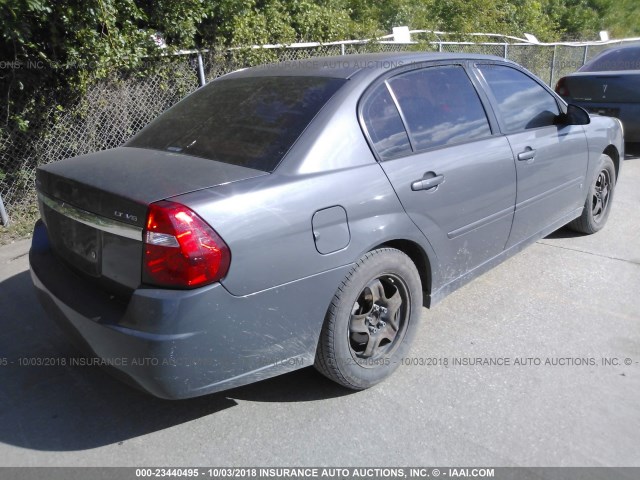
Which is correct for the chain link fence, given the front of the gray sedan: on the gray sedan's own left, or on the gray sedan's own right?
on the gray sedan's own left

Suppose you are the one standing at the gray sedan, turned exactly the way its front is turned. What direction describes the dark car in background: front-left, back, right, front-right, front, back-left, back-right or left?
front

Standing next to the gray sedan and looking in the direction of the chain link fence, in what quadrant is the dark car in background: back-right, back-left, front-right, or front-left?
front-right

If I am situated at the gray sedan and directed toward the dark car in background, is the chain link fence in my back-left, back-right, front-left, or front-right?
front-left

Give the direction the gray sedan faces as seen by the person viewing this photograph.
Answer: facing away from the viewer and to the right of the viewer

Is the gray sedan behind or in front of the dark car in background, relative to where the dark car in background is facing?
behind

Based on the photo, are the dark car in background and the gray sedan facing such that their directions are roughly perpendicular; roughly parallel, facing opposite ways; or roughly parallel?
roughly parallel

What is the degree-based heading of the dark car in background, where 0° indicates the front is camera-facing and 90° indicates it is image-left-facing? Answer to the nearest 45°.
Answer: approximately 180°

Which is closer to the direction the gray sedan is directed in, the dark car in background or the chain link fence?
the dark car in background

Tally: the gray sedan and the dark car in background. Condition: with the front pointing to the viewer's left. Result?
0
